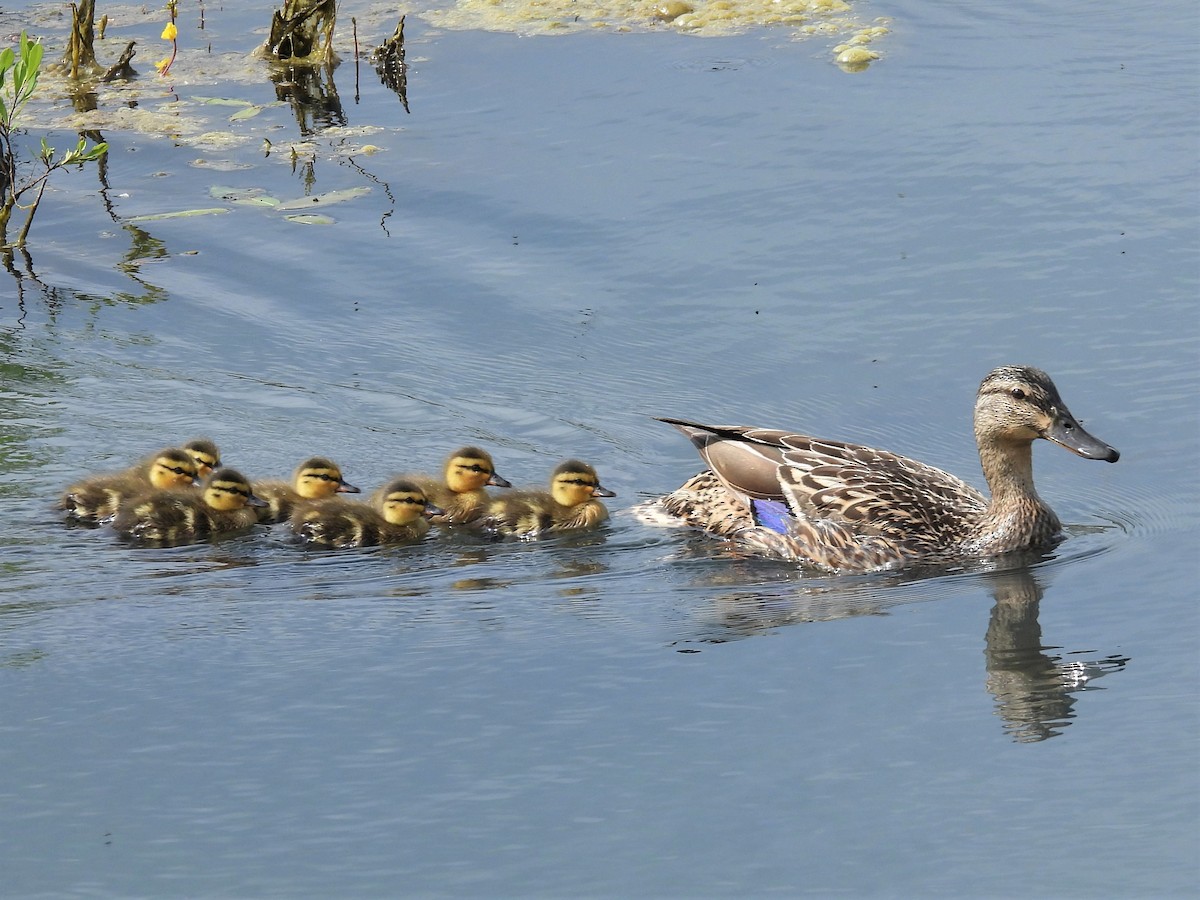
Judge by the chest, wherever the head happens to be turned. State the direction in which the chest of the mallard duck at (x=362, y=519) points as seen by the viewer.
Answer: to the viewer's right

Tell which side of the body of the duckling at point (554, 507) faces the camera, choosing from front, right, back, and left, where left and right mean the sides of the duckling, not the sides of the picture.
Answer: right

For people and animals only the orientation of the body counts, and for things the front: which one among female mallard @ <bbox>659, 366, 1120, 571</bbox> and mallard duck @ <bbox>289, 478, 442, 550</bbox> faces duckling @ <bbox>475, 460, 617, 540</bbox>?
the mallard duck

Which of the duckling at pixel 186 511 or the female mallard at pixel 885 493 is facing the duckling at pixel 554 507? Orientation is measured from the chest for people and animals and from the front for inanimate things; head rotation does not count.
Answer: the duckling at pixel 186 511

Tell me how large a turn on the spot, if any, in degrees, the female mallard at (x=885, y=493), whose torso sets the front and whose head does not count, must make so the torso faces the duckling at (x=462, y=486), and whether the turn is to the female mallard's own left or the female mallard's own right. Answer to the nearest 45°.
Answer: approximately 180°

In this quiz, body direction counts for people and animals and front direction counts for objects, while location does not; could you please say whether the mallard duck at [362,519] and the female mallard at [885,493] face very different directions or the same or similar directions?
same or similar directions

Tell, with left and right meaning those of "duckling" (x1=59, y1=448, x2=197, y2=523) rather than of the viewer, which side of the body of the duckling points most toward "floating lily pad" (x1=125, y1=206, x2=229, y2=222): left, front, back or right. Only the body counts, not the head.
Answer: left

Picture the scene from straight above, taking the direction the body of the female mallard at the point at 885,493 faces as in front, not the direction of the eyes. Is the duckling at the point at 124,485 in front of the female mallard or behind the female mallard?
behind

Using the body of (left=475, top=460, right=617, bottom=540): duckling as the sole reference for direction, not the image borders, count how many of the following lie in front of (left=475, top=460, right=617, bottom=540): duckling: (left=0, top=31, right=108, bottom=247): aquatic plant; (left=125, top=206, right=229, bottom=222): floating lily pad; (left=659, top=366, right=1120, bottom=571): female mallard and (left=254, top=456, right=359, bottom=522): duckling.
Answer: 1

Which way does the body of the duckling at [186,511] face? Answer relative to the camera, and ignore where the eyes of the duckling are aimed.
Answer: to the viewer's right

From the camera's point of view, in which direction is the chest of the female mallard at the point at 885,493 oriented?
to the viewer's right

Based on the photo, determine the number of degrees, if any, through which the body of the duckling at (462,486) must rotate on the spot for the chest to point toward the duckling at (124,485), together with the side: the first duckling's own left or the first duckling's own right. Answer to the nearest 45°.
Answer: approximately 180°

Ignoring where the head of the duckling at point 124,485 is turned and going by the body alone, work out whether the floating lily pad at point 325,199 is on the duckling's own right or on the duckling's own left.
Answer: on the duckling's own left

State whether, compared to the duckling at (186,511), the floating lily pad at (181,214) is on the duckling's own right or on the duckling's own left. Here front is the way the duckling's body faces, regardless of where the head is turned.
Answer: on the duckling's own left

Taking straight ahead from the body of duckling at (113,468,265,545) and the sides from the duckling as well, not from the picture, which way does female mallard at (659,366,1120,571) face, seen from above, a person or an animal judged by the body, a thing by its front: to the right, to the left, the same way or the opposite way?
the same way

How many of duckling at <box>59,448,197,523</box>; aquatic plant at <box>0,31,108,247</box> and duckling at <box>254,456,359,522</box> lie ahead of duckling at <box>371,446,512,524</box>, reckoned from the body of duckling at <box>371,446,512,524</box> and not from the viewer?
0

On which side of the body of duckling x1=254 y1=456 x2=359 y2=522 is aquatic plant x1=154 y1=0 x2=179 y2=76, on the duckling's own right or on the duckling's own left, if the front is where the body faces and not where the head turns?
on the duckling's own left

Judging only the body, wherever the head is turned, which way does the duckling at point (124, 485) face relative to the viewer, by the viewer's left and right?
facing to the right of the viewer

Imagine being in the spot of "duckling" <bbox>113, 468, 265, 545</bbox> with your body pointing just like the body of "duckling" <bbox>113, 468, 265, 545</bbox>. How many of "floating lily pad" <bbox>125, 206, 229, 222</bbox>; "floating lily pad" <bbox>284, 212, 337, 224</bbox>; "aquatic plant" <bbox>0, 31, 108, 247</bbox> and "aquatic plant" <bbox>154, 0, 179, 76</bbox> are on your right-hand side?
0

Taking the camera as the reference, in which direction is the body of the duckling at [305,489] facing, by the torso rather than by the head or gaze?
to the viewer's right
